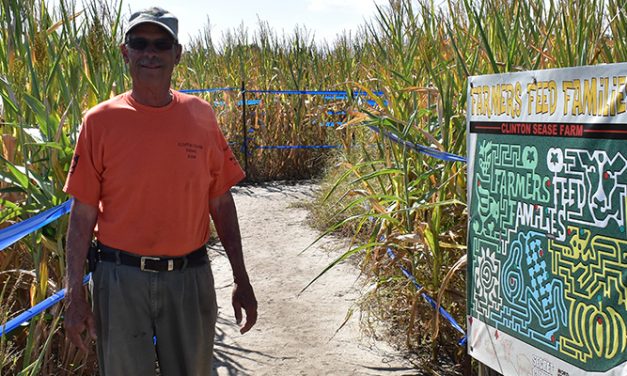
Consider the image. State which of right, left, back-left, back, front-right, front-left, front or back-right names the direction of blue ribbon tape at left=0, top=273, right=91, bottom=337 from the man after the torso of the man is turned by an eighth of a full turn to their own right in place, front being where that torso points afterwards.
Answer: right

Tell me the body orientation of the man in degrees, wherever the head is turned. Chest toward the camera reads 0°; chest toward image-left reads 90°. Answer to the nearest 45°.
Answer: approximately 0°

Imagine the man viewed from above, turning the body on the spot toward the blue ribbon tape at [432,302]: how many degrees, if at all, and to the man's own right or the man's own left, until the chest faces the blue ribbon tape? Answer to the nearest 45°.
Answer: approximately 135° to the man's own left

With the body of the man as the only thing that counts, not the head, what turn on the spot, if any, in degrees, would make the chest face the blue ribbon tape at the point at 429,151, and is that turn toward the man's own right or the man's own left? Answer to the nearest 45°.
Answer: approximately 135° to the man's own left
